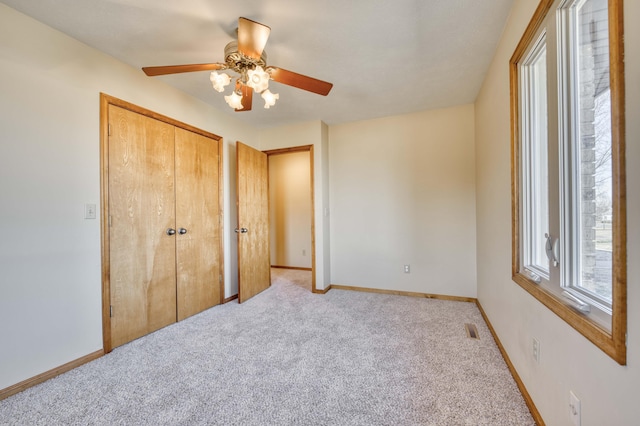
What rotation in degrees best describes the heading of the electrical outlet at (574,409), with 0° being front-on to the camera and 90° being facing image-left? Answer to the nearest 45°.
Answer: approximately 90°

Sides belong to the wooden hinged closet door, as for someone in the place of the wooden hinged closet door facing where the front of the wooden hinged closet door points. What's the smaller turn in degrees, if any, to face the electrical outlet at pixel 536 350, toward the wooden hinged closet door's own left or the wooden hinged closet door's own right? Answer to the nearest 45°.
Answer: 0° — it already faces it

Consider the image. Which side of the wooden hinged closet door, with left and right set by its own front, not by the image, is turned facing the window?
front

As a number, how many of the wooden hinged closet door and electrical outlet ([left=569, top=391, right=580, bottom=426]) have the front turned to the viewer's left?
1

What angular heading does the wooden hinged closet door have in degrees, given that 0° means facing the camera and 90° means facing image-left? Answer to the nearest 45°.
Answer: approximately 315°
